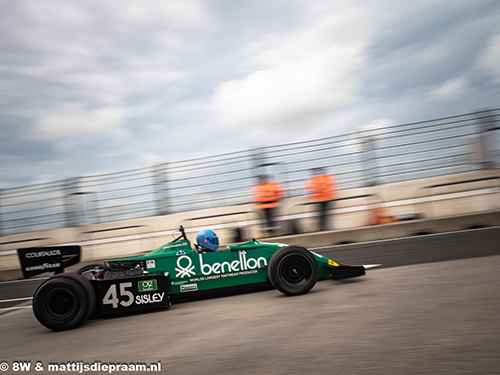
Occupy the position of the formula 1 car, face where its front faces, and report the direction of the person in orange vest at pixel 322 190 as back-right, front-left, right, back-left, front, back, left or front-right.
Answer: front-left

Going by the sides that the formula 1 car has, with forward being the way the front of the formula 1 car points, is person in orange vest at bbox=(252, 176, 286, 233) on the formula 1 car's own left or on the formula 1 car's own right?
on the formula 1 car's own left

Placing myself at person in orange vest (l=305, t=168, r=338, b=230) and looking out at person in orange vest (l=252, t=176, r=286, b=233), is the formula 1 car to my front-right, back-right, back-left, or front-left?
front-left

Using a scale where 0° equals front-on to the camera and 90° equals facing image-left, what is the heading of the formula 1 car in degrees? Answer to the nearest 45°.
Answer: approximately 270°
